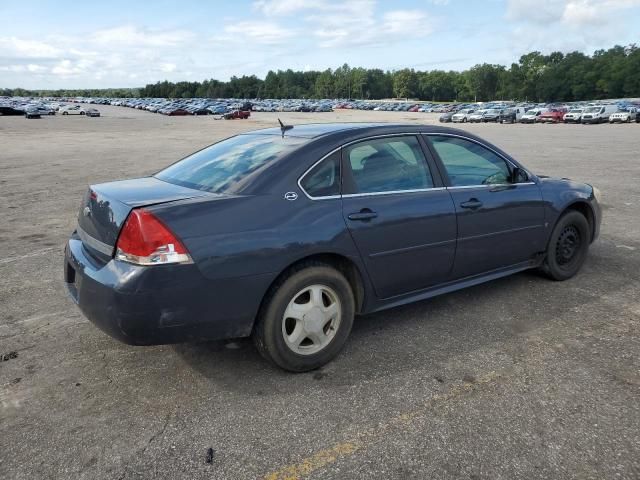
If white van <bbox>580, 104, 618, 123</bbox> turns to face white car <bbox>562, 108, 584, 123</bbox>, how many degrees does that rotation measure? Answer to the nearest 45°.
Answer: approximately 90° to its right

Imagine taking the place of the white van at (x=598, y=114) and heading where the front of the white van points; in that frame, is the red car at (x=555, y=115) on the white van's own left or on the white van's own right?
on the white van's own right

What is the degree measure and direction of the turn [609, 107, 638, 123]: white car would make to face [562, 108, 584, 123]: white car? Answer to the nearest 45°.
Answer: approximately 45° to its right

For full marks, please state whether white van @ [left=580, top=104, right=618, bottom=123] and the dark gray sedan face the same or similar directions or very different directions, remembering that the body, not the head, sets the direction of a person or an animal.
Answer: very different directions

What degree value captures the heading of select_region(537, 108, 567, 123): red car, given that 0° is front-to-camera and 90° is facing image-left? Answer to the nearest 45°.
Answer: approximately 45°

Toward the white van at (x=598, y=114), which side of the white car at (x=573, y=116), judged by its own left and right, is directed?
left

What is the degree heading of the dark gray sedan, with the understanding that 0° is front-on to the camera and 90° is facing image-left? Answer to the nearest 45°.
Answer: approximately 225°

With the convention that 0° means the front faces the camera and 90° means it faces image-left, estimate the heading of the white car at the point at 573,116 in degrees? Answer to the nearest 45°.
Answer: approximately 45°
